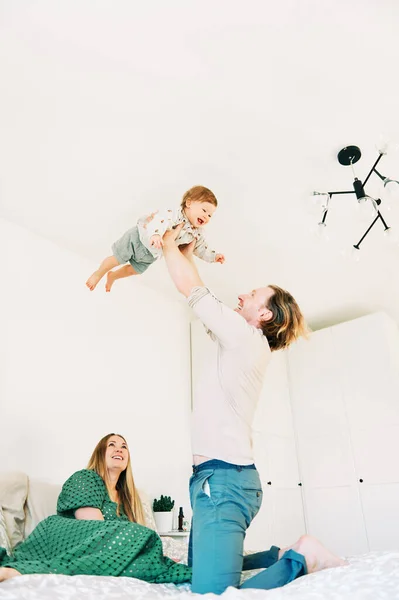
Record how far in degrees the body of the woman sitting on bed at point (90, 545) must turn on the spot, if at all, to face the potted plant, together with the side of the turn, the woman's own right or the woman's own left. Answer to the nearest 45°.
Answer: approximately 135° to the woman's own left

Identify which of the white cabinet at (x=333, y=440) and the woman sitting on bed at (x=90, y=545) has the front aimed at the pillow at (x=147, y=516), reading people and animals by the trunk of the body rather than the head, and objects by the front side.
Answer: the white cabinet

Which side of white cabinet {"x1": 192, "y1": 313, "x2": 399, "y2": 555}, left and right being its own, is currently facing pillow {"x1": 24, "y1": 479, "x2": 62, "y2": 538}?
front

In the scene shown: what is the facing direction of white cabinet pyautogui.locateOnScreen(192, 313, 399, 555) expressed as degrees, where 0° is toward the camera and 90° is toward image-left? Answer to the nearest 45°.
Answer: approximately 45°

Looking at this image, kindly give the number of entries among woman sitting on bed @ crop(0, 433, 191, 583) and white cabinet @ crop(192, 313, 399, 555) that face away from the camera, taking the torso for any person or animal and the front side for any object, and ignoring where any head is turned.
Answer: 0

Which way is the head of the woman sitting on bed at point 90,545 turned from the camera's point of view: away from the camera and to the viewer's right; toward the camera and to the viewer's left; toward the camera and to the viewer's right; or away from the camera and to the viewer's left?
toward the camera and to the viewer's right

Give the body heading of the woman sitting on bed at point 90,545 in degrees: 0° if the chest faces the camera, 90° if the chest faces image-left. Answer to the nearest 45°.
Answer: approximately 315°
